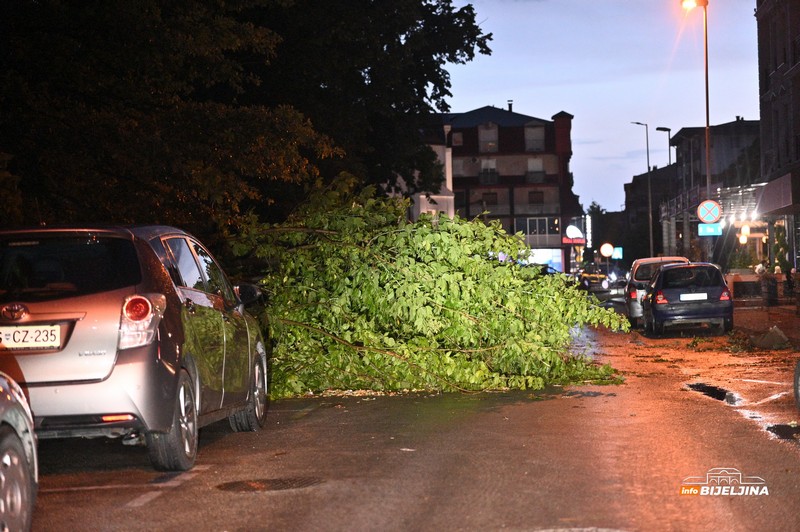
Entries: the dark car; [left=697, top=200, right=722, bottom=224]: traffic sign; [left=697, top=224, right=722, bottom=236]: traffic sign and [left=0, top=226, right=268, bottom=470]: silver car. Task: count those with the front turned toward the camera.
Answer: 2

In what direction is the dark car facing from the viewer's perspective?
away from the camera

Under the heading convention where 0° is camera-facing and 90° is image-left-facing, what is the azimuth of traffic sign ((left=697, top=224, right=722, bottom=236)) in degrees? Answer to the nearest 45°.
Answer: approximately 0°

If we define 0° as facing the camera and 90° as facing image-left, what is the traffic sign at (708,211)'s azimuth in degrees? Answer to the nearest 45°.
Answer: approximately 0°

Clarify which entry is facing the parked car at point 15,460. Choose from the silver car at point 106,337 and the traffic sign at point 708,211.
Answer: the traffic sign

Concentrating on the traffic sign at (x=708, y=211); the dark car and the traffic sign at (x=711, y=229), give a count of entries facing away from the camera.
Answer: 1

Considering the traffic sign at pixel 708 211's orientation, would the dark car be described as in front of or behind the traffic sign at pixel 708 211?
in front

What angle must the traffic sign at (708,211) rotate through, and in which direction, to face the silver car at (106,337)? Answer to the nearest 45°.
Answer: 0° — it already faces it

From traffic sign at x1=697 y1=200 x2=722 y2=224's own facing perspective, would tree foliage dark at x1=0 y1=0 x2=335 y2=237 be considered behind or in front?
in front

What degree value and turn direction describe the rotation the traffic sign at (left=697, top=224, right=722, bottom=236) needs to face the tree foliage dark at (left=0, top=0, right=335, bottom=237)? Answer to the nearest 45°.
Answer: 0° — it already faces it

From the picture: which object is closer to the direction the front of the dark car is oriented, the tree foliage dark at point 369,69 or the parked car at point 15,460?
the tree foliage dark
